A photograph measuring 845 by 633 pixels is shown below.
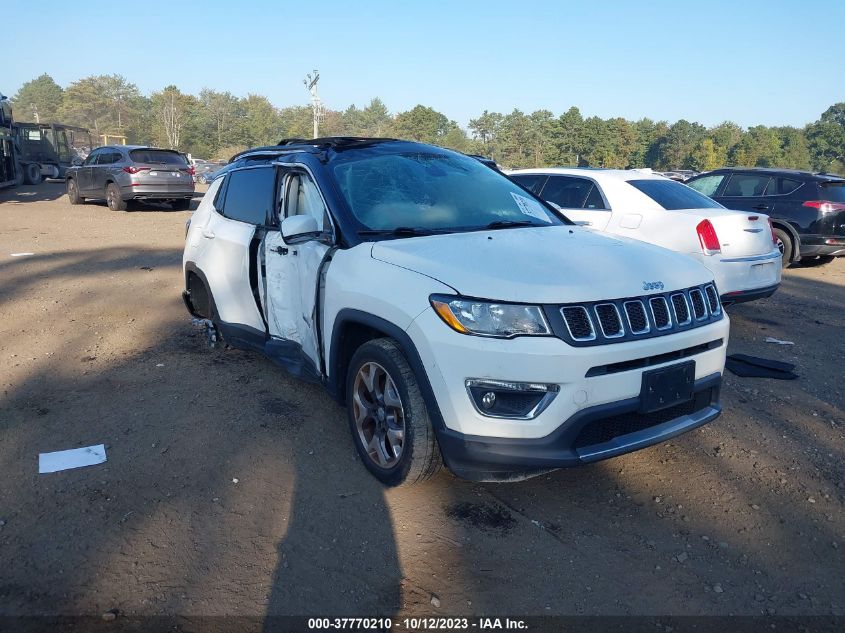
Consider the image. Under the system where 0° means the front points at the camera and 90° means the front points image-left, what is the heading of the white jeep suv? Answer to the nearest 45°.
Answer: approximately 315°

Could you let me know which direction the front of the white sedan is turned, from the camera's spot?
facing away from the viewer and to the left of the viewer

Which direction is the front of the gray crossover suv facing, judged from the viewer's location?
facing away from the viewer and to the left of the viewer

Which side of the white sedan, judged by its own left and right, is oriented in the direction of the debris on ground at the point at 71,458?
left

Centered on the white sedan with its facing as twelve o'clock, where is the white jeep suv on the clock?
The white jeep suv is roughly at 8 o'clock from the white sedan.

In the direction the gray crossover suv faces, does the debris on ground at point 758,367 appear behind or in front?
behind

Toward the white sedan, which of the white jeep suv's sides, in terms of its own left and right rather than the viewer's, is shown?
left

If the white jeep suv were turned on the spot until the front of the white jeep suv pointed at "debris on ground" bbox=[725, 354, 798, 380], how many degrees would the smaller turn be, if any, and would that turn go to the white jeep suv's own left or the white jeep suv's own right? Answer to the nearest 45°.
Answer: approximately 90° to the white jeep suv's own left

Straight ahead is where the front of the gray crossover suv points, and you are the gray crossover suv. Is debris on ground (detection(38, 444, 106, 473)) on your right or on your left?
on your left

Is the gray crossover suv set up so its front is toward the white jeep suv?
no

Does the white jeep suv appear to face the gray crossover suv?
no

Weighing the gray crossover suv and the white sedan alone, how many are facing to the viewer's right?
0

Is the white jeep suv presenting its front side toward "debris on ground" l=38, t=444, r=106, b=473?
no

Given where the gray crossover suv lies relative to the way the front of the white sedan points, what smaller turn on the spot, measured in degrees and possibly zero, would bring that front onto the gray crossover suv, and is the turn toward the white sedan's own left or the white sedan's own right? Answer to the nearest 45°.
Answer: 0° — it already faces it

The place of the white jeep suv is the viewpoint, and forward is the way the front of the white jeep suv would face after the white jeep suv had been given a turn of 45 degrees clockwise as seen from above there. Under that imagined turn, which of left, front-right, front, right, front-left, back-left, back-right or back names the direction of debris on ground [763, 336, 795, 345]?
back-left
